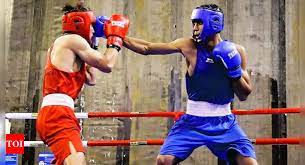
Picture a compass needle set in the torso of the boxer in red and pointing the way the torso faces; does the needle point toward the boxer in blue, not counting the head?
yes

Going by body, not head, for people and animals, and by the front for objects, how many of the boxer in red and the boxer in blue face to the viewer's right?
1

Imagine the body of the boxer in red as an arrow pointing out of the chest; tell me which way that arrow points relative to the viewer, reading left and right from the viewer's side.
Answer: facing to the right of the viewer

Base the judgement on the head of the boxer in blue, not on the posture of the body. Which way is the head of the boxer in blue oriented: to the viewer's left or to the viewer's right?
to the viewer's left

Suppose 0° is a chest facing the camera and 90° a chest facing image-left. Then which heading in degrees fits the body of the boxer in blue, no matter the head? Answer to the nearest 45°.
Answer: approximately 45°
